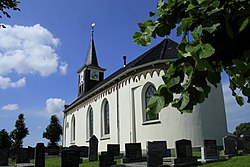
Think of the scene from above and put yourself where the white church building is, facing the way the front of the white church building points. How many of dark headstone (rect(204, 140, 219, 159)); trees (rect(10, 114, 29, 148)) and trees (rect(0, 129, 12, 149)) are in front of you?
2

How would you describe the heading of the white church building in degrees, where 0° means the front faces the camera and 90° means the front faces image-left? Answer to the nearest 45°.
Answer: approximately 135°

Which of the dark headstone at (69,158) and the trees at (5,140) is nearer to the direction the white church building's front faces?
the trees

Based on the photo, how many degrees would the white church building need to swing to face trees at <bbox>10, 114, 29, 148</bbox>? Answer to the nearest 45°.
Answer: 0° — it already faces it

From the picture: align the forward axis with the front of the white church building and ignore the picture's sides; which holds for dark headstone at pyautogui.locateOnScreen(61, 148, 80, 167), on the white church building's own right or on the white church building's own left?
on the white church building's own left

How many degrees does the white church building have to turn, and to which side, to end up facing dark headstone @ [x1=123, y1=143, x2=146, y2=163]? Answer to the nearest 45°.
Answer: approximately 135° to its left

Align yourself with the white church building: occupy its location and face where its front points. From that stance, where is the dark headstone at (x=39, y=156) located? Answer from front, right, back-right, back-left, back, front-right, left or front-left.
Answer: left

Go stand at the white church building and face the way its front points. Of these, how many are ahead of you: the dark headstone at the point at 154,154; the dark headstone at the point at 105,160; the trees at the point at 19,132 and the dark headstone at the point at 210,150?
1

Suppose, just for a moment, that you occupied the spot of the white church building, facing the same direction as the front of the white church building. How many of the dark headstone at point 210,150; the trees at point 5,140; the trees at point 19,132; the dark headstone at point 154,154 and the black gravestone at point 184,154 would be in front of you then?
2

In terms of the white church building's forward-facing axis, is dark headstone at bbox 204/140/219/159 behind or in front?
behind

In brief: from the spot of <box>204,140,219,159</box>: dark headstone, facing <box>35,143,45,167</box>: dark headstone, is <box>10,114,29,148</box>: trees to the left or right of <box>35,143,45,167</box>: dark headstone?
right

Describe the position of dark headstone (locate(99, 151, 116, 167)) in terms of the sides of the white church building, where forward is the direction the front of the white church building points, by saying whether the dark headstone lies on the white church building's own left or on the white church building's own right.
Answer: on the white church building's own left

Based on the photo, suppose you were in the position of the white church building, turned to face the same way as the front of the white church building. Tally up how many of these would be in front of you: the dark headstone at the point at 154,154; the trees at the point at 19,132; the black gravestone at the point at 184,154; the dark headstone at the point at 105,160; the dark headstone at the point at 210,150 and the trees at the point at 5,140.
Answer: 2

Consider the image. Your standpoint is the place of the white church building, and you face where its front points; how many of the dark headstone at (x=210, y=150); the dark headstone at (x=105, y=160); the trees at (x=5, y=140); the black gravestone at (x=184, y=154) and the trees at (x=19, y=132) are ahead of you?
2

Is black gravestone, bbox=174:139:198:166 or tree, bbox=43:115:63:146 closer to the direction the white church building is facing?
the tree

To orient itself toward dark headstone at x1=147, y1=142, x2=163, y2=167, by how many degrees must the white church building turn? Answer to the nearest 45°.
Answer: approximately 135° to its left
